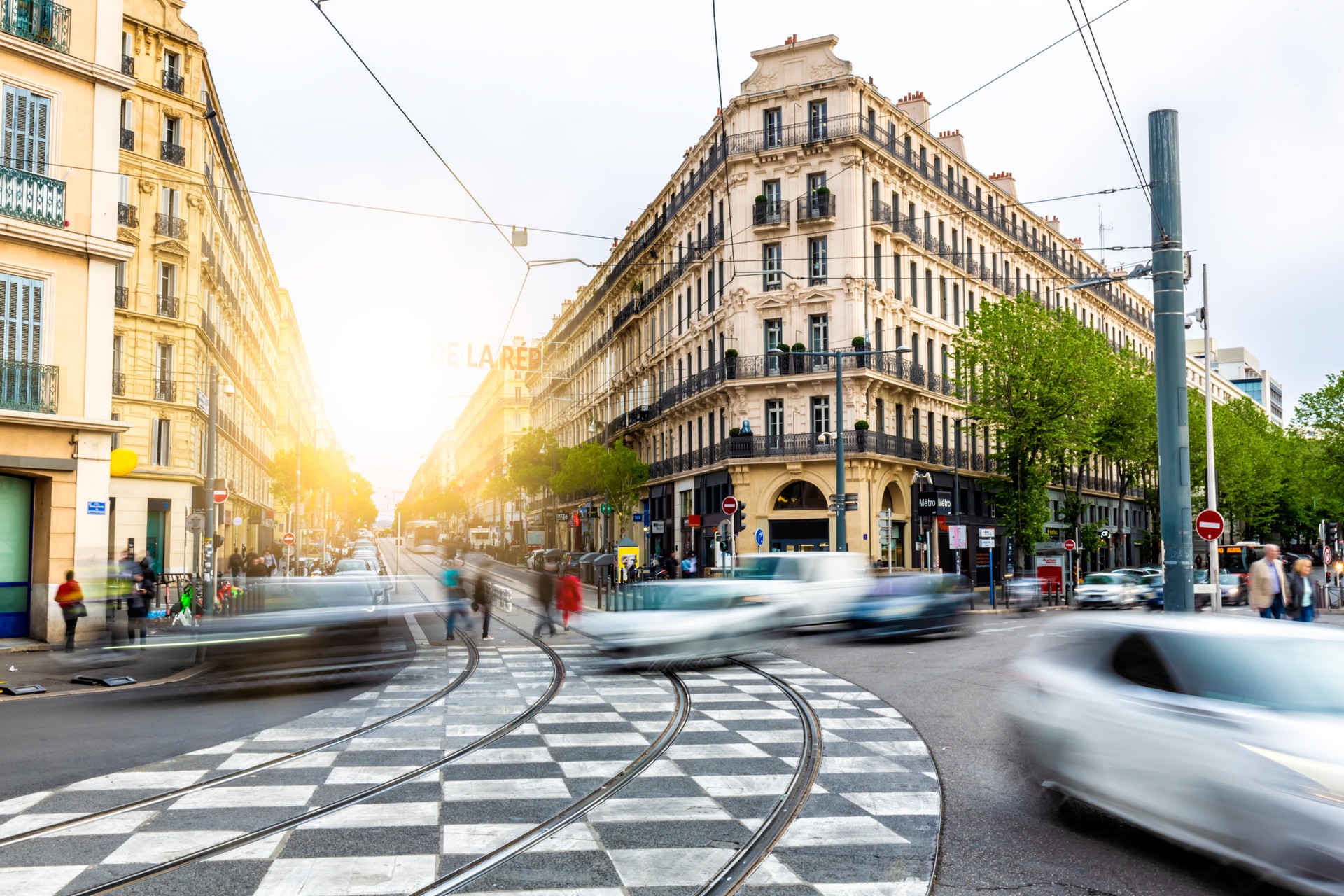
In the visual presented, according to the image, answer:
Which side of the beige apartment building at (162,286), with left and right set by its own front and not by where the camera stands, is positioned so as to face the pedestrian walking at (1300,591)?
front

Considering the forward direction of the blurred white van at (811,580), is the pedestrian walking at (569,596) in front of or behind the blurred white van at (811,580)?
in front

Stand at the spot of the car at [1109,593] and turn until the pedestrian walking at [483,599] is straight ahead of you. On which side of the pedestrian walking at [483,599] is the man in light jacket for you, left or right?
left

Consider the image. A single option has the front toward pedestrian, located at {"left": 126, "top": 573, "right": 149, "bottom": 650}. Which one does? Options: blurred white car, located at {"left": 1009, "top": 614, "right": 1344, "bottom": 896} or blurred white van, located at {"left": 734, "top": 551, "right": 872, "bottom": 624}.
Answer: blurred white van, located at {"left": 734, "top": 551, "right": 872, "bottom": 624}

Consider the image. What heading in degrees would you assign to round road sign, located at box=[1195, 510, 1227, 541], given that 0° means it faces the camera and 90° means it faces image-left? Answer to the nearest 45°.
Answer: approximately 0°

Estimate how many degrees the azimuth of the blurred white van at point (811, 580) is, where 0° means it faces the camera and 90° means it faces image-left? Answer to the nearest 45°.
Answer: approximately 90°

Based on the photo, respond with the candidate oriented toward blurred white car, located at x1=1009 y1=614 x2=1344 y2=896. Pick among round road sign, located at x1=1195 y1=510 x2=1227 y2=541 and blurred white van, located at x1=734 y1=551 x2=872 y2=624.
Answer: the round road sign

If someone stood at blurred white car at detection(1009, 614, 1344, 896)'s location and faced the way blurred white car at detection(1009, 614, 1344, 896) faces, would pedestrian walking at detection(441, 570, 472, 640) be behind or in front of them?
behind

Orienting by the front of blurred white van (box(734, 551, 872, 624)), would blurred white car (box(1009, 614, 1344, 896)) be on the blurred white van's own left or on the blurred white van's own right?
on the blurred white van's own left

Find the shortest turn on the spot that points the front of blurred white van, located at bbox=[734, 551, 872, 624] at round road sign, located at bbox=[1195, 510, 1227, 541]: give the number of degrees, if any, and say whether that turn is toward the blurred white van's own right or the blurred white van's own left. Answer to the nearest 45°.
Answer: approximately 135° to the blurred white van's own right
